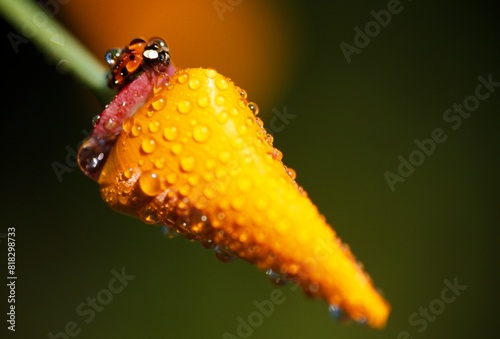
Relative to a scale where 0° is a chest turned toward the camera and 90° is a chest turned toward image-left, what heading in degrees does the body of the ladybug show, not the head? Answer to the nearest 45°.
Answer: approximately 270°
